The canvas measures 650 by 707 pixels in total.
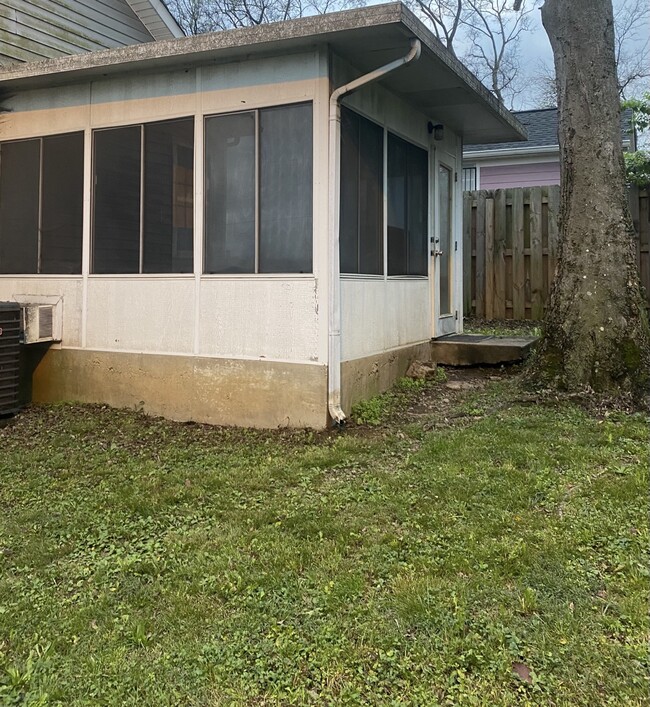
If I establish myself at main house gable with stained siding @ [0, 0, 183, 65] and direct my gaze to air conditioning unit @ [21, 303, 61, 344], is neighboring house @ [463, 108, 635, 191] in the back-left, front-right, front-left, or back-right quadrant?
back-left

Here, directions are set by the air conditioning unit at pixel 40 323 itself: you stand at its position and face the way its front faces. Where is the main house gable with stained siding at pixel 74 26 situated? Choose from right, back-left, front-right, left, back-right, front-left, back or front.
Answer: back

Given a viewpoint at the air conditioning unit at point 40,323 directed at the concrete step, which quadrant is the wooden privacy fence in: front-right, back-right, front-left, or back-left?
front-left

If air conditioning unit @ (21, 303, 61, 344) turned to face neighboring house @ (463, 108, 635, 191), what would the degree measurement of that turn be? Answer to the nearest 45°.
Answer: approximately 135° to its left

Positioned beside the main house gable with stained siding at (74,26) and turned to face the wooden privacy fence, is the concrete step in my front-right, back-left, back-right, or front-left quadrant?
front-right

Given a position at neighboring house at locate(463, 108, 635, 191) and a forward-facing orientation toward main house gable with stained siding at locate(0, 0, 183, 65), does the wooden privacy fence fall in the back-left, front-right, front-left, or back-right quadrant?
front-left

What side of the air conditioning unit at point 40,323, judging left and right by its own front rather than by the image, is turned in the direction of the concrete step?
left
